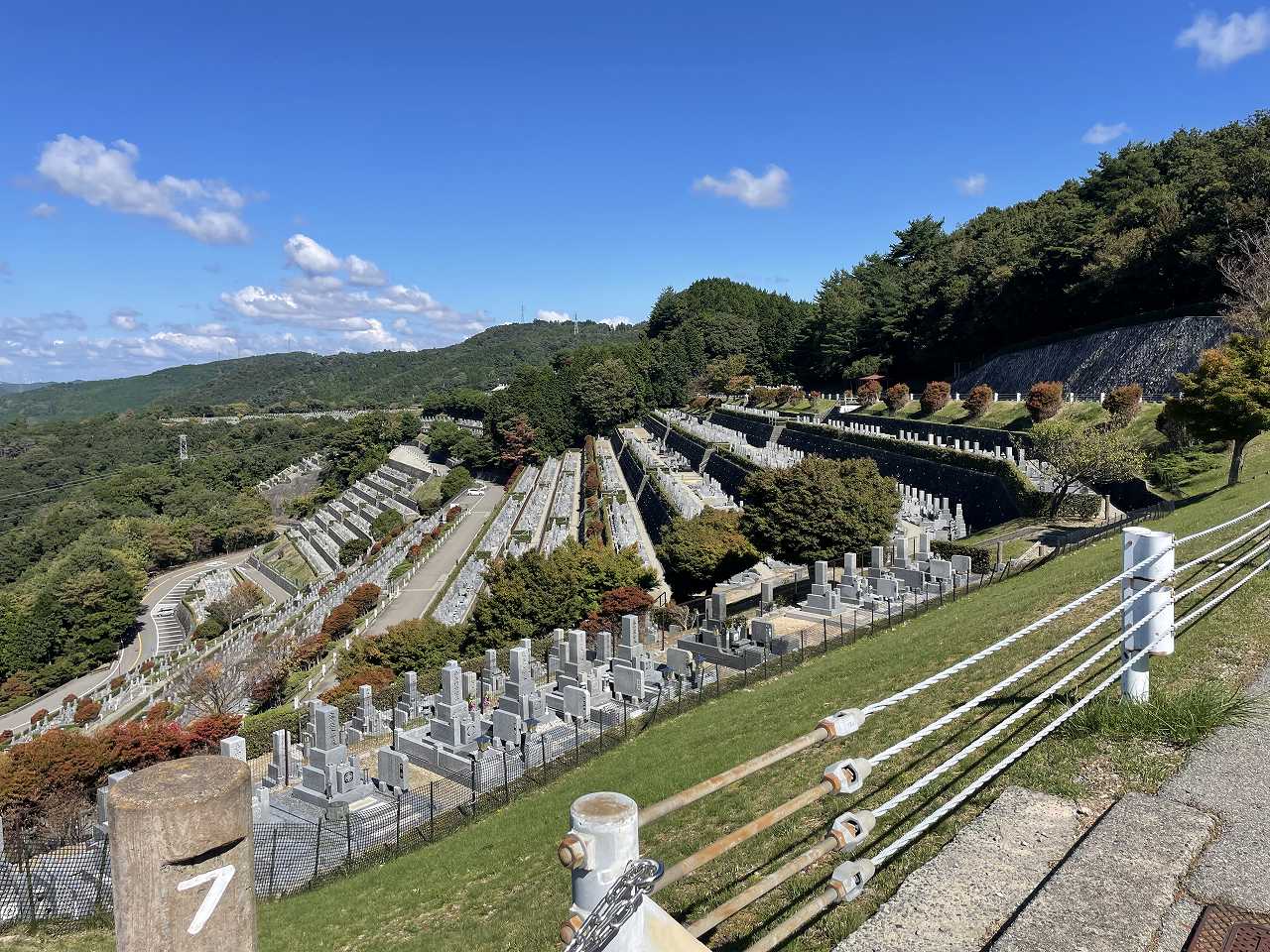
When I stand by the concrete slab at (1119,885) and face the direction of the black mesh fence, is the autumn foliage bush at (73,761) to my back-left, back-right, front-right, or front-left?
front-left

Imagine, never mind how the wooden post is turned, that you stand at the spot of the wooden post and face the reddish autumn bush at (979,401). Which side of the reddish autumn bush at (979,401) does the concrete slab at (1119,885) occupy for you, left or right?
right

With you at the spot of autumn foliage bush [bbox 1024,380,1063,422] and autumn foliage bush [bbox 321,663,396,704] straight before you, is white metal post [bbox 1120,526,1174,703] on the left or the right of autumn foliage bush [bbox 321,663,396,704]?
left

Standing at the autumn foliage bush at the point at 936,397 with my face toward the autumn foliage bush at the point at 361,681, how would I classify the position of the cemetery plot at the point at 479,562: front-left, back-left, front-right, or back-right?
front-right
